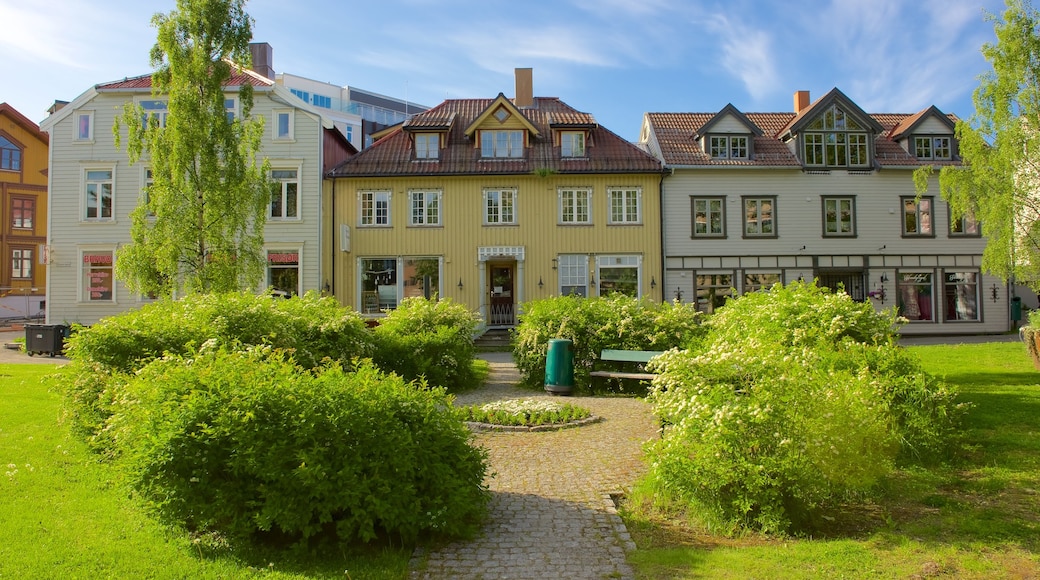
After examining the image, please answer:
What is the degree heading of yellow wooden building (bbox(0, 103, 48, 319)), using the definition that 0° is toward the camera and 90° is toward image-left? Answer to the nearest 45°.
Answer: approximately 0°

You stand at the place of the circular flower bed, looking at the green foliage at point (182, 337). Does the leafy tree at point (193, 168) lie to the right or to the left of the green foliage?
right

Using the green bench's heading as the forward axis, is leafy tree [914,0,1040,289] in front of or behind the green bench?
behind

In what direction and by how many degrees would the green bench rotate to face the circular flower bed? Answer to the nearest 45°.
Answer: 0° — it already faces it

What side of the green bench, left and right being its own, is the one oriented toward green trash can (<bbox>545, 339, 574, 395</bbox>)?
right

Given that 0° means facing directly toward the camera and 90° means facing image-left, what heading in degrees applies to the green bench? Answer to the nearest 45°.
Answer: approximately 45°
